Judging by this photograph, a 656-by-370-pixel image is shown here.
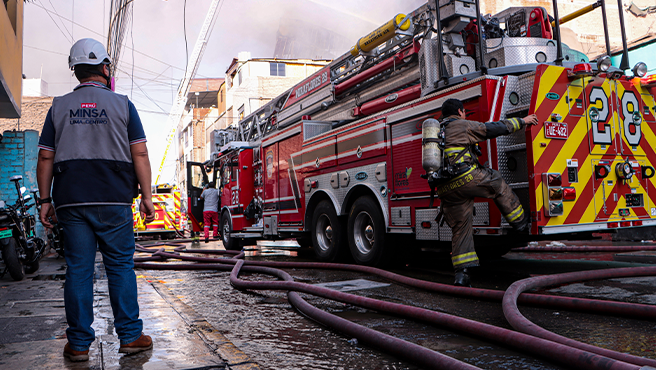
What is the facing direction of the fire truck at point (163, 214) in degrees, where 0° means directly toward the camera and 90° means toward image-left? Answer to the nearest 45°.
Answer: approximately 180°

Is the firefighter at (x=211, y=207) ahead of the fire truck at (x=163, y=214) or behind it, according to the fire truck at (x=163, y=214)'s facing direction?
behind

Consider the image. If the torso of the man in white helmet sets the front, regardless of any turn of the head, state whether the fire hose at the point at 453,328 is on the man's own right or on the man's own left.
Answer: on the man's own right

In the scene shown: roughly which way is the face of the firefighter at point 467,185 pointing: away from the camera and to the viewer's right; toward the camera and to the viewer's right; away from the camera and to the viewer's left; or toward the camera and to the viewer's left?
away from the camera and to the viewer's right

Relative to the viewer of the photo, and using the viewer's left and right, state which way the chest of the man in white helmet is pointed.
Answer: facing away from the viewer

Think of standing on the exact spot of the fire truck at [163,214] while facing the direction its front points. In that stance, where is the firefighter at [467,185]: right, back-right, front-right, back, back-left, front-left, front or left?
back

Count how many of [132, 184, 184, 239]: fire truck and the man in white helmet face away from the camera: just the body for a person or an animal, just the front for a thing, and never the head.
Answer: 2
